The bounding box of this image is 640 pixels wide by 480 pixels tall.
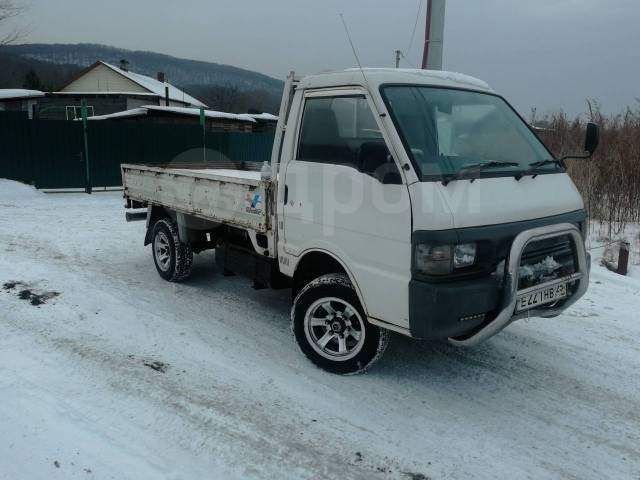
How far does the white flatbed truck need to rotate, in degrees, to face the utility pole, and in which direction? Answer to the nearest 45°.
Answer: approximately 135° to its left

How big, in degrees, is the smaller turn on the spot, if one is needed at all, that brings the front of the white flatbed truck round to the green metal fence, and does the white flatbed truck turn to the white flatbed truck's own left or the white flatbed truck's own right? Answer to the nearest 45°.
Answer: approximately 180°

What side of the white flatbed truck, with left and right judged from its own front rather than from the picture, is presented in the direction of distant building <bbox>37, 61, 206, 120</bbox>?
back

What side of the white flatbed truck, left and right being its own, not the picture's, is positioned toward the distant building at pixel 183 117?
back

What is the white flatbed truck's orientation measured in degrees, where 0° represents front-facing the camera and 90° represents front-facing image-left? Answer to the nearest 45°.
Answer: approximately 315°
